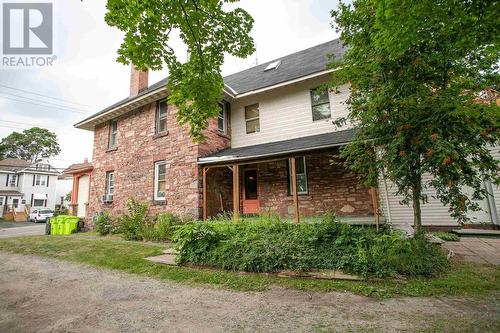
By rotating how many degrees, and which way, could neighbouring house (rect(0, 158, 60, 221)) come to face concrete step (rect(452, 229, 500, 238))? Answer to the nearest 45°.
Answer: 0° — it already faces it

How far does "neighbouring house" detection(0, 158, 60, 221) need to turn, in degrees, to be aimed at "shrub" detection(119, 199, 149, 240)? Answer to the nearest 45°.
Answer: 0° — it already faces it

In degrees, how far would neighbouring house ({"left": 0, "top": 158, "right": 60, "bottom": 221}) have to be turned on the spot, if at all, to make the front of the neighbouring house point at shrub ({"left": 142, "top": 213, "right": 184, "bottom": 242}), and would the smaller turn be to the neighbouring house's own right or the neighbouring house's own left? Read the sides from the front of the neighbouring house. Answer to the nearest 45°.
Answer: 0° — it already faces it

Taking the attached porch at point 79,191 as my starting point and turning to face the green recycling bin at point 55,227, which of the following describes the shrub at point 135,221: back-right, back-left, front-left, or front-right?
front-left

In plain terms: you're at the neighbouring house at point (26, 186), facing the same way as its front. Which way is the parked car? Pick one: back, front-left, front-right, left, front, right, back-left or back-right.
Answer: front

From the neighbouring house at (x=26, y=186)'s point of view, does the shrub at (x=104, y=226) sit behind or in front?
in front

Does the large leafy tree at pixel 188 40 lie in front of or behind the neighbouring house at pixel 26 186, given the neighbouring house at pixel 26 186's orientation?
in front

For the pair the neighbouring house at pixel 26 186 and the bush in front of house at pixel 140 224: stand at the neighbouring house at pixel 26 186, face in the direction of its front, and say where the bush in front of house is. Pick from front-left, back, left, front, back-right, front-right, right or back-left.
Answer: front

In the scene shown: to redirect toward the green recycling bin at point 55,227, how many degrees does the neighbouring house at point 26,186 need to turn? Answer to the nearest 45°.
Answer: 0° — it already faces it

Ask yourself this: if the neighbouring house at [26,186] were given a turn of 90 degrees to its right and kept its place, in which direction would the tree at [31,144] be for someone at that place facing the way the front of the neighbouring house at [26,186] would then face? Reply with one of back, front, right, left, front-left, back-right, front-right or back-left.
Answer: right

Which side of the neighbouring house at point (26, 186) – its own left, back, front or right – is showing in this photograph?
front

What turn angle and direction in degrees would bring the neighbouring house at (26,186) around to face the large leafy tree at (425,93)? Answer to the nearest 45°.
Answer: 0° — it already faces it

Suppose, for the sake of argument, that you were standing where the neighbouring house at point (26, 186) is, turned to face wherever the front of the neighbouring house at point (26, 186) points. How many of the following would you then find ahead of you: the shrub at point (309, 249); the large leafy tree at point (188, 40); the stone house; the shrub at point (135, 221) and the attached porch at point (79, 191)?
5
